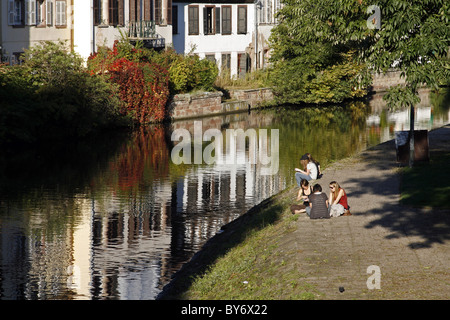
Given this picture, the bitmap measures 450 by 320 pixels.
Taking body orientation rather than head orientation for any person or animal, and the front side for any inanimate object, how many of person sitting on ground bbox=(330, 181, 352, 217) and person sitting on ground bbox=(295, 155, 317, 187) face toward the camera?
0

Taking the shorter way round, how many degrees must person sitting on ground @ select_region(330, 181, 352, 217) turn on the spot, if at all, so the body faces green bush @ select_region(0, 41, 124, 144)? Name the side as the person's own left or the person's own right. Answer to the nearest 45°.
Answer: approximately 45° to the person's own right

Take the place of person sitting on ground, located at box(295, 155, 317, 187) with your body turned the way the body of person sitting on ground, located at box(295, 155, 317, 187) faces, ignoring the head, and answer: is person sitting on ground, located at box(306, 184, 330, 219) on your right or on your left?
on your left

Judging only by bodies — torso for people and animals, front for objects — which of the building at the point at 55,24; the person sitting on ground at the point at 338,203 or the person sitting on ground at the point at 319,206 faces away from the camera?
the person sitting on ground at the point at 319,206

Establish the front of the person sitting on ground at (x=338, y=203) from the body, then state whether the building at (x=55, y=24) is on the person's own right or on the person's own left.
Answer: on the person's own right

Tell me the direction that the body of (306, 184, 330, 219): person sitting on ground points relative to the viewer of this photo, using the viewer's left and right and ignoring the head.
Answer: facing away from the viewer

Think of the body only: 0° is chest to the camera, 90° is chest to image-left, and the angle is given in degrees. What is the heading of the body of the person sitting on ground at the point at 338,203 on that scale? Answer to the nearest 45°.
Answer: approximately 90°

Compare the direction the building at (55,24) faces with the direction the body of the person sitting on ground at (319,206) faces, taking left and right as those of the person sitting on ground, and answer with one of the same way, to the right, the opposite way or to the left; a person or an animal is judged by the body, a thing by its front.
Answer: the opposite way

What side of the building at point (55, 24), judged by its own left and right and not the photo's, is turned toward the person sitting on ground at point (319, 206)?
front

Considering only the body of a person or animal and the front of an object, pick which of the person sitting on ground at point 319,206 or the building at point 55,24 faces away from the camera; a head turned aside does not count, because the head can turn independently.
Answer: the person sitting on ground

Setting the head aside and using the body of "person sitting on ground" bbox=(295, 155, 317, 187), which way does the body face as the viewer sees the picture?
to the viewer's left

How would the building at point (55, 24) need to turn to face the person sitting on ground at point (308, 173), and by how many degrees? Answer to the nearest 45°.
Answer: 0° — it already faces them

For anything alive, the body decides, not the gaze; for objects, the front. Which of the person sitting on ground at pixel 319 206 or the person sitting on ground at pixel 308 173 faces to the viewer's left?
the person sitting on ground at pixel 308 173

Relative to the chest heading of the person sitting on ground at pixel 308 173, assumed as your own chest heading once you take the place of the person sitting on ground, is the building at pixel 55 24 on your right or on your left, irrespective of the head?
on your right
